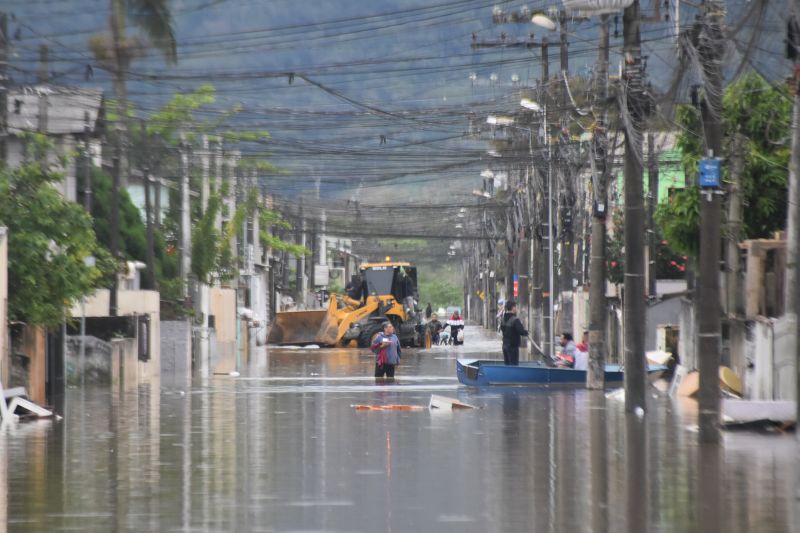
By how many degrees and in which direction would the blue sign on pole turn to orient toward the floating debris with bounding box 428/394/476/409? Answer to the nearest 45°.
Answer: approximately 135° to its right

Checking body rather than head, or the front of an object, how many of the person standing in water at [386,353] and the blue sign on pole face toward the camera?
2

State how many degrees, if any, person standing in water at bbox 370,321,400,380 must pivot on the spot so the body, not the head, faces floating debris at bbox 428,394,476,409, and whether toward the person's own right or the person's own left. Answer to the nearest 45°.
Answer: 0° — they already face it

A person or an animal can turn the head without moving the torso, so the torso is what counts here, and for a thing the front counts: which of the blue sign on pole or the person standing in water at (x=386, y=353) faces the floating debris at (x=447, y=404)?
the person standing in water

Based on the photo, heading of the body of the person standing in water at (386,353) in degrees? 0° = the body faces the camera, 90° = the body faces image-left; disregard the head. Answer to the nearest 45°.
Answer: approximately 0°

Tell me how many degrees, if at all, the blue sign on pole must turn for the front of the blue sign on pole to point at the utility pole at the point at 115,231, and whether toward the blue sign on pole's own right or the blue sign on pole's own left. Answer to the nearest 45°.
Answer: approximately 135° to the blue sign on pole's own right

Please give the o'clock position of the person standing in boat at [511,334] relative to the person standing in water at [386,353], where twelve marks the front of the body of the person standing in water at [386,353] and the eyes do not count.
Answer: the person standing in boat at [511,334] is roughly at 9 o'clock from the person standing in water at [386,353].

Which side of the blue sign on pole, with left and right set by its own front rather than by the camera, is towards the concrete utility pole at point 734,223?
back

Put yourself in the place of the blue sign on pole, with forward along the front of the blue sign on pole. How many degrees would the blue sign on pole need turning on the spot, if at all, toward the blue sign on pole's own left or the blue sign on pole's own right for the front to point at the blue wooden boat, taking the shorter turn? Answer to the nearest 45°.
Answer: approximately 180°

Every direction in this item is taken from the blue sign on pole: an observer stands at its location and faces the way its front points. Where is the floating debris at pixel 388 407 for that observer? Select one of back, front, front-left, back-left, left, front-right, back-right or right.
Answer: back-right

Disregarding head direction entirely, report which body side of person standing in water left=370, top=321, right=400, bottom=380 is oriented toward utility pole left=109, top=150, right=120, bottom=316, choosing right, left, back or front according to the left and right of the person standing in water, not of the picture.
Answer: right

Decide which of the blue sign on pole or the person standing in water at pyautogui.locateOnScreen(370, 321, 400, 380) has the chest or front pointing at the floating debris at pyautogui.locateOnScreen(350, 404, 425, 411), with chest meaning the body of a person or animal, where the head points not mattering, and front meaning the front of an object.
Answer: the person standing in water

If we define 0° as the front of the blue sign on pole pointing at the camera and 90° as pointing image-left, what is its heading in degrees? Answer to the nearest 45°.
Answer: approximately 0°
